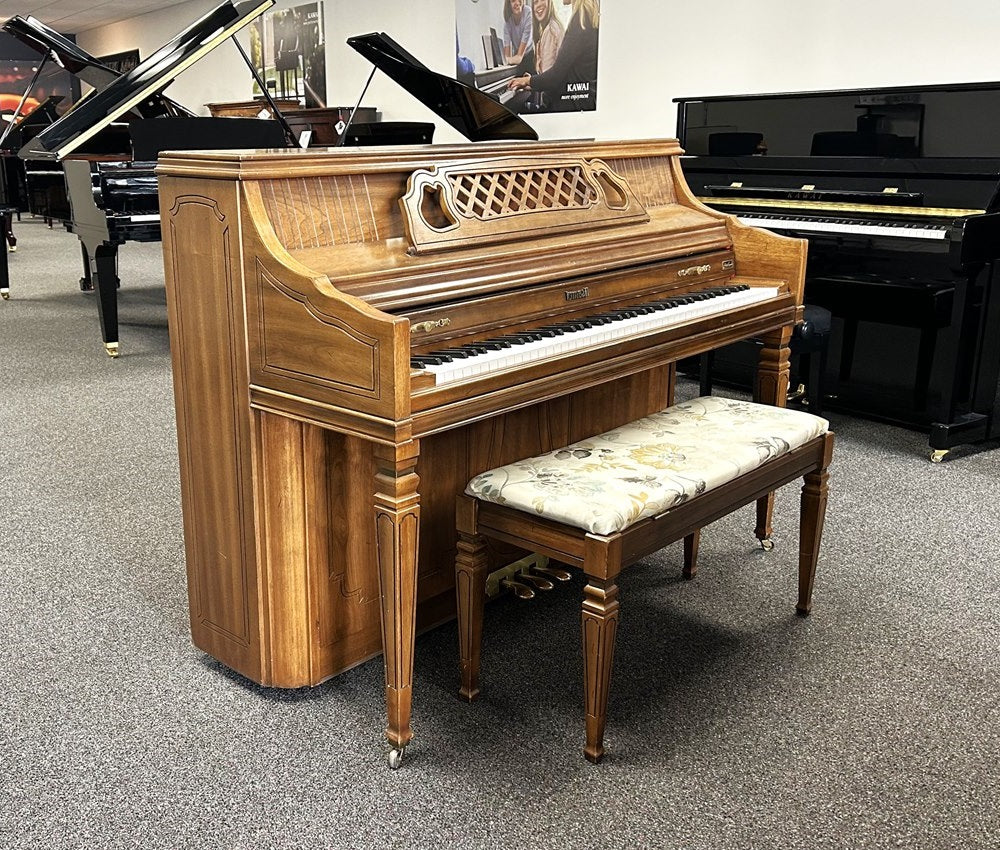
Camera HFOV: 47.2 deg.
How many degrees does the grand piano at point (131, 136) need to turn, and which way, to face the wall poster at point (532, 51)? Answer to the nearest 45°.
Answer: approximately 90° to its left

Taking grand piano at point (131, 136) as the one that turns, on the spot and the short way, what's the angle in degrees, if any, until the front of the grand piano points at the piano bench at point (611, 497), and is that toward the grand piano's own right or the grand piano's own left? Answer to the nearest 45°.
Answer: approximately 45° to the grand piano's own right

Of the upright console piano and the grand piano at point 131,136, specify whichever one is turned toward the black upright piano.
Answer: the grand piano

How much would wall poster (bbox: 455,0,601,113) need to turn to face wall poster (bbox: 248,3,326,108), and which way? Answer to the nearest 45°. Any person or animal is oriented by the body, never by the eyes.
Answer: approximately 135° to its right

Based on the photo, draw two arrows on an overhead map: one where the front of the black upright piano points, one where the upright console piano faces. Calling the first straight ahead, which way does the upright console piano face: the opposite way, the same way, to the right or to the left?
to the left

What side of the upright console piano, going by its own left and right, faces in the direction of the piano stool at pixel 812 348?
left

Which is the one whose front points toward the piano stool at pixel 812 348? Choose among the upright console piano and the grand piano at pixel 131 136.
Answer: the grand piano
